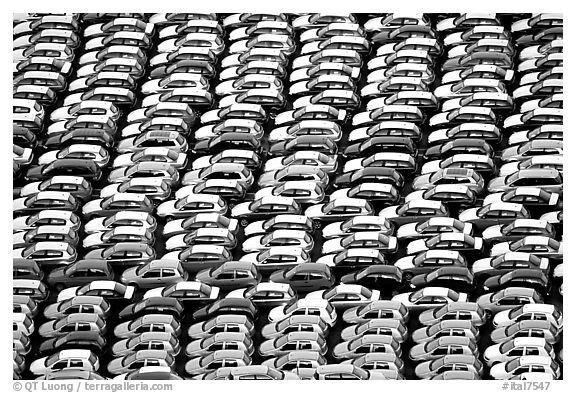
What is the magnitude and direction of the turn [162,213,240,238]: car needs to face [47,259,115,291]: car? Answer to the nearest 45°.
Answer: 0° — it already faces it
